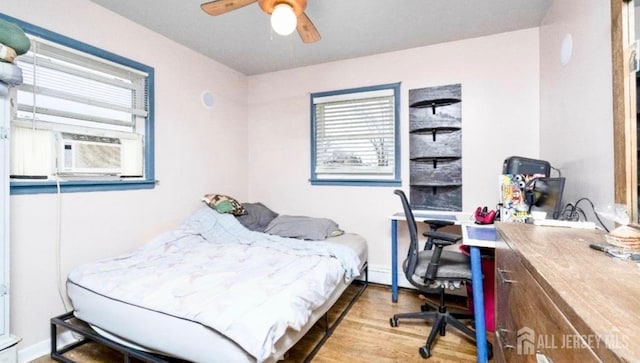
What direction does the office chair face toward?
to the viewer's right

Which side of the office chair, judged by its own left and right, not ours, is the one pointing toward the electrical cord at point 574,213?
front

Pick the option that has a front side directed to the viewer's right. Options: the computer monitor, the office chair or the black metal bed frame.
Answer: the office chair

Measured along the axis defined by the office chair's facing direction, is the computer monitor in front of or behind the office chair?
in front

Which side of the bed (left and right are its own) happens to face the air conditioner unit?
right

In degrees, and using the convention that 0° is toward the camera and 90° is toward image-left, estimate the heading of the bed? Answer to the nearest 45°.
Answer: approximately 45°

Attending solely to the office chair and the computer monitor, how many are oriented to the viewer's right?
1

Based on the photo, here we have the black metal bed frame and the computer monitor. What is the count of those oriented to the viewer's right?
0

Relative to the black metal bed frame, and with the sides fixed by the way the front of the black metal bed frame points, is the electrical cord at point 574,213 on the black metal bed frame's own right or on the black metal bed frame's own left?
on the black metal bed frame's own left

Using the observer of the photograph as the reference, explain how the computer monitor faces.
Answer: facing the viewer and to the left of the viewer

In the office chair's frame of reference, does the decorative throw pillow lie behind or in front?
behind

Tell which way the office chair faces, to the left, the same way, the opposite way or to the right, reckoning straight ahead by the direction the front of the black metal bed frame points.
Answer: to the left
